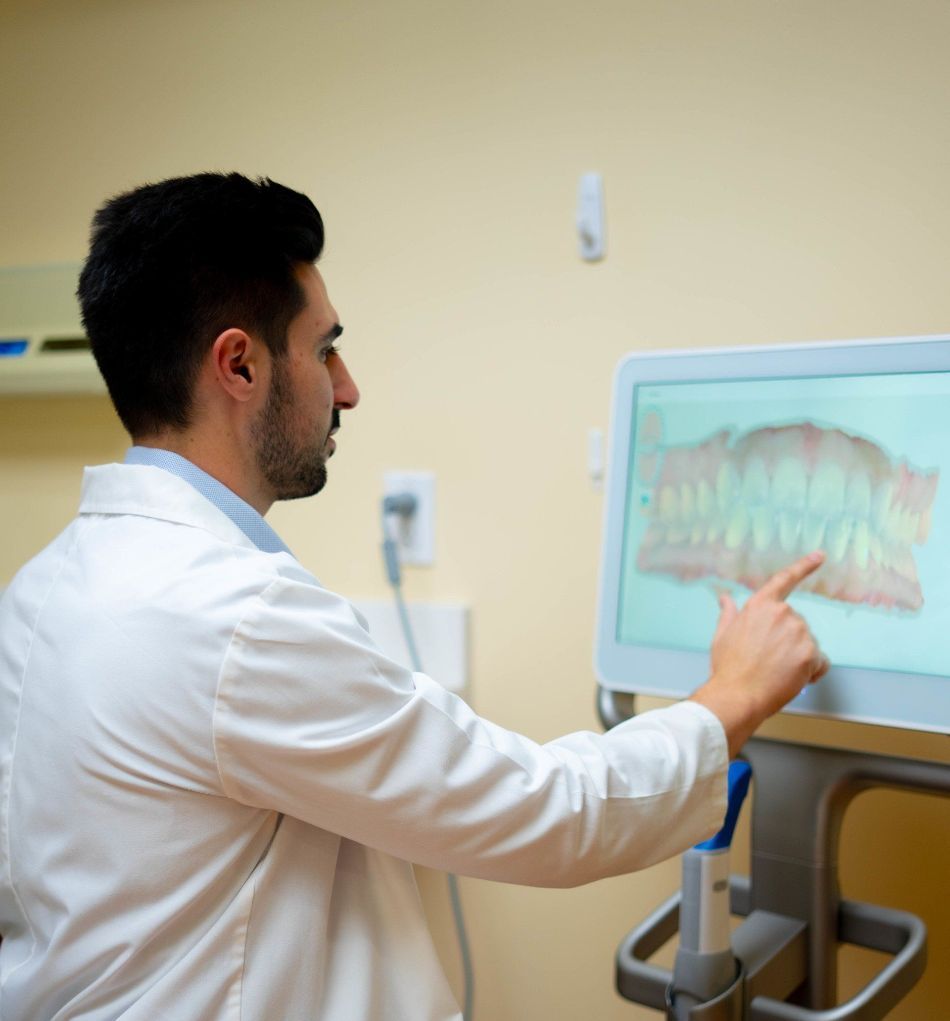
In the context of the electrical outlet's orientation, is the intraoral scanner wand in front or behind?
in front

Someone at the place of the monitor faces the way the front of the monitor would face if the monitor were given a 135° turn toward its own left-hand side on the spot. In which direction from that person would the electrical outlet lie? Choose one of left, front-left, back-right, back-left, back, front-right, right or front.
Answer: back-left

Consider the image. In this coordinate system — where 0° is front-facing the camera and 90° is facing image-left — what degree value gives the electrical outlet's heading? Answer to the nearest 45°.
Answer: approximately 0°

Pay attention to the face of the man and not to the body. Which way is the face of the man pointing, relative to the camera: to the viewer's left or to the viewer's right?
to the viewer's right

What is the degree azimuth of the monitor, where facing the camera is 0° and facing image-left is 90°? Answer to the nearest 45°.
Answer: approximately 45°

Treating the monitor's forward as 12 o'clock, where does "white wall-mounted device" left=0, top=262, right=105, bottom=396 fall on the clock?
The white wall-mounted device is roughly at 2 o'clock from the monitor.

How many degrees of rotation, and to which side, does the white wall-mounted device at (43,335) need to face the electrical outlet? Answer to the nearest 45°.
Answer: approximately 45° to its left

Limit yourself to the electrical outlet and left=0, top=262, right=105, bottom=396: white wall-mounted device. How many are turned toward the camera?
2

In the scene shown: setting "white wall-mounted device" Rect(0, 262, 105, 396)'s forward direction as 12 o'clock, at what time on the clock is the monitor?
The monitor is roughly at 11 o'clock from the white wall-mounted device.

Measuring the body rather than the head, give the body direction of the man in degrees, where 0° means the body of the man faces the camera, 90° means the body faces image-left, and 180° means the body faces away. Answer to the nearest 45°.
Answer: approximately 225°

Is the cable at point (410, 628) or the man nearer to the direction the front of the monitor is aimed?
the man

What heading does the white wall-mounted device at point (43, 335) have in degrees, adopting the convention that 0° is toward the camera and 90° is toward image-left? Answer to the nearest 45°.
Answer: approximately 0°
